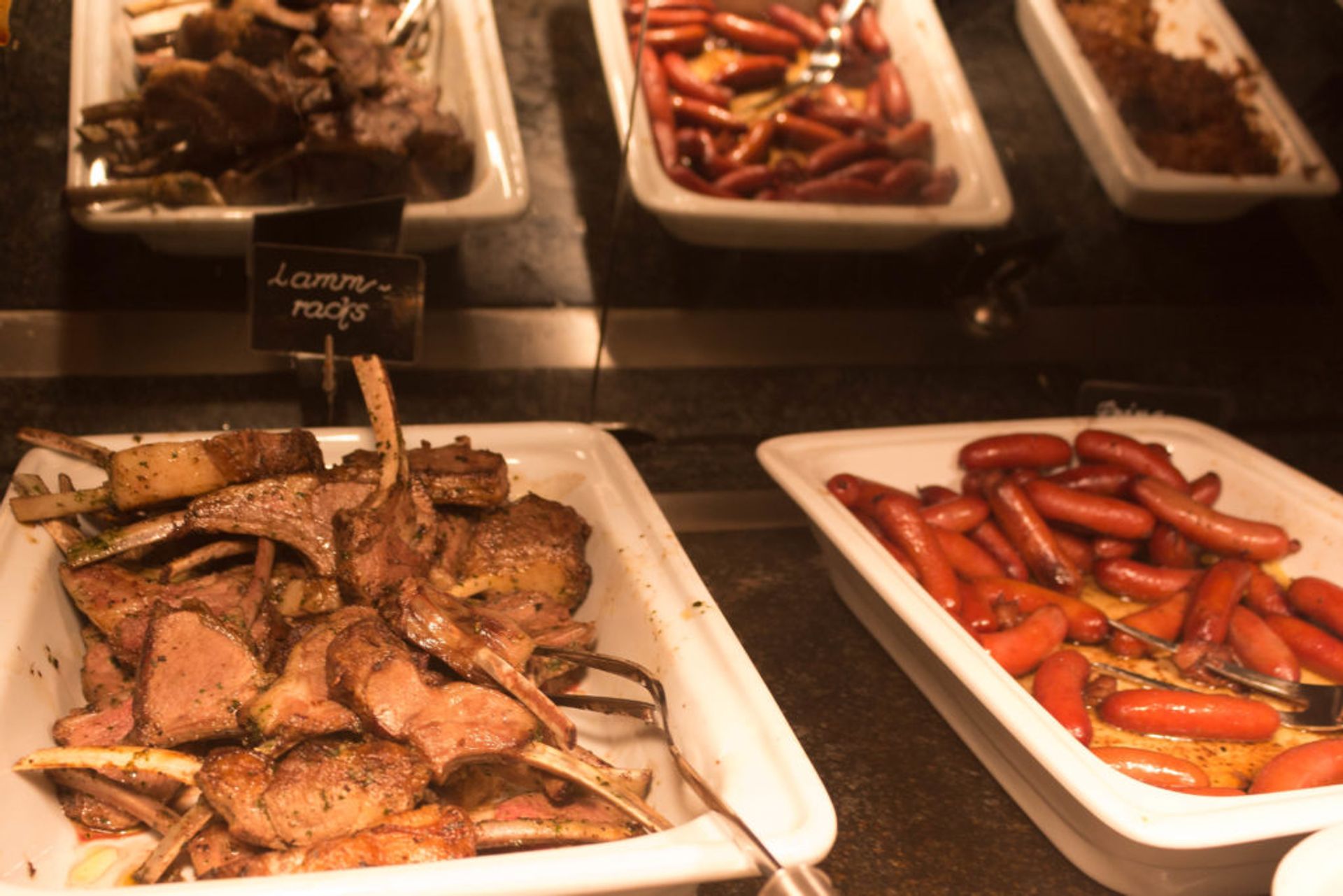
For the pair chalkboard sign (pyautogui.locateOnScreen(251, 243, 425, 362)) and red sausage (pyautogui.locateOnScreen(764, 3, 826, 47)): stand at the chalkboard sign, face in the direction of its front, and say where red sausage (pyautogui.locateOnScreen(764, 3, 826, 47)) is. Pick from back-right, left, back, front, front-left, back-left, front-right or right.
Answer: back-left

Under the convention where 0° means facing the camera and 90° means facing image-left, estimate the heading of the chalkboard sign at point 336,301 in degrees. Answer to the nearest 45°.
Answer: approximately 0°

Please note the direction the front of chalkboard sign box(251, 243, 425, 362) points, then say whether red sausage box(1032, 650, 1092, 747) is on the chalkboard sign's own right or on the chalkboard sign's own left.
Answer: on the chalkboard sign's own left

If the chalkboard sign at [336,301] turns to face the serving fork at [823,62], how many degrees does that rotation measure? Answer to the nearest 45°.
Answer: approximately 135° to its left

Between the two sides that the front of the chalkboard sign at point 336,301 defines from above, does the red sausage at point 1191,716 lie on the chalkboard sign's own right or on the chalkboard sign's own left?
on the chalkboard sign's own left

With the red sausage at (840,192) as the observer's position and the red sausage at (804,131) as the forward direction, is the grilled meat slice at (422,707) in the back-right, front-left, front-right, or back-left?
back-left

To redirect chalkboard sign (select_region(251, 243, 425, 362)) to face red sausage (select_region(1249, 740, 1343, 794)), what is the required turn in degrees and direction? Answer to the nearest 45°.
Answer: approximately 45° to its left

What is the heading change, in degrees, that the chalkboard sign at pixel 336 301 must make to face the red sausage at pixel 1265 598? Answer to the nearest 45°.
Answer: approximately 90° to its left
